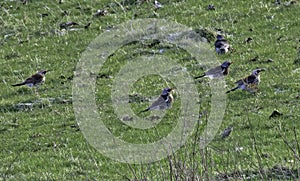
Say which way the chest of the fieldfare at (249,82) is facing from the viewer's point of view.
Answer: to the viewer's right

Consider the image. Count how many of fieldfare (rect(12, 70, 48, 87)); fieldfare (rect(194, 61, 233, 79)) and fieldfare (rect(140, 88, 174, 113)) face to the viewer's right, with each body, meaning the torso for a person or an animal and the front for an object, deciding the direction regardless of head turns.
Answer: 3

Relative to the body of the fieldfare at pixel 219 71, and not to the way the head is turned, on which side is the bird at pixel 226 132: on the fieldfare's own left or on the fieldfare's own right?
on the fieldfare's own right

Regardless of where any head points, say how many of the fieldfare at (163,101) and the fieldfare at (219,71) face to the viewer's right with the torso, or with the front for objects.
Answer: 2

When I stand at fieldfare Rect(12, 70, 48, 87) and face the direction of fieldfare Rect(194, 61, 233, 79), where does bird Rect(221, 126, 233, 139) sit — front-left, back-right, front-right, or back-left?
front-right

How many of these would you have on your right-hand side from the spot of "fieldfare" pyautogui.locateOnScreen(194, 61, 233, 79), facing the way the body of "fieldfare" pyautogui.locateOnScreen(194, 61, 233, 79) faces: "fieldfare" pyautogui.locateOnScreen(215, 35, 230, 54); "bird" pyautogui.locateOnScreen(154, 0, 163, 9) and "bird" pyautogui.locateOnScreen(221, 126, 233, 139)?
1

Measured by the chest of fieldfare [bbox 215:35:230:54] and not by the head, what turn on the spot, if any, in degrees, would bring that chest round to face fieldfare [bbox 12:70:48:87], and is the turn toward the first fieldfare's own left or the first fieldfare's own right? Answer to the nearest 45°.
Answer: approximately 90° to the first fieldfare's own right

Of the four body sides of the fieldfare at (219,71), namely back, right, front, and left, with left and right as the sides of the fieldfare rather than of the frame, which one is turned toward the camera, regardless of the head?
right

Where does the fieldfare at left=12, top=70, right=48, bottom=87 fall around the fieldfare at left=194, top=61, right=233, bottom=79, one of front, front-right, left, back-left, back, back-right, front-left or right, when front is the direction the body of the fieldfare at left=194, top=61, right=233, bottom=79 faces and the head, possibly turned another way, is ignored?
back

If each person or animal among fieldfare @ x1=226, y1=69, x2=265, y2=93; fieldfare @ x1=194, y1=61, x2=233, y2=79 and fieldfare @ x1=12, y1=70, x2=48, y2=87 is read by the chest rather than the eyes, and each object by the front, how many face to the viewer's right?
3

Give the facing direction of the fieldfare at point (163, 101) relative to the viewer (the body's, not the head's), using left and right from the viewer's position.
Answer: facing to the right of the viewer

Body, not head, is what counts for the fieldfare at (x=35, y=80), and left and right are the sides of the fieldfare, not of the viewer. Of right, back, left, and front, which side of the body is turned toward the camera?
right

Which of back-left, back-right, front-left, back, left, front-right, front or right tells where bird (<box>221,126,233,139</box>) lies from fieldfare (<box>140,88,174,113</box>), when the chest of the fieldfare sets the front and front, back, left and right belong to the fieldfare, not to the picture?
front-right

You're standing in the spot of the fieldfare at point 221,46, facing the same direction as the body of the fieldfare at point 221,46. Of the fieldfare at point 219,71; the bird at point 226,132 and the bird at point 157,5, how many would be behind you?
1

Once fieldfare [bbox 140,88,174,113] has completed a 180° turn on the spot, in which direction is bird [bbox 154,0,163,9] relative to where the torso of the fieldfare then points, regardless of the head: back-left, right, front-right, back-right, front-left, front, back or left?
right
